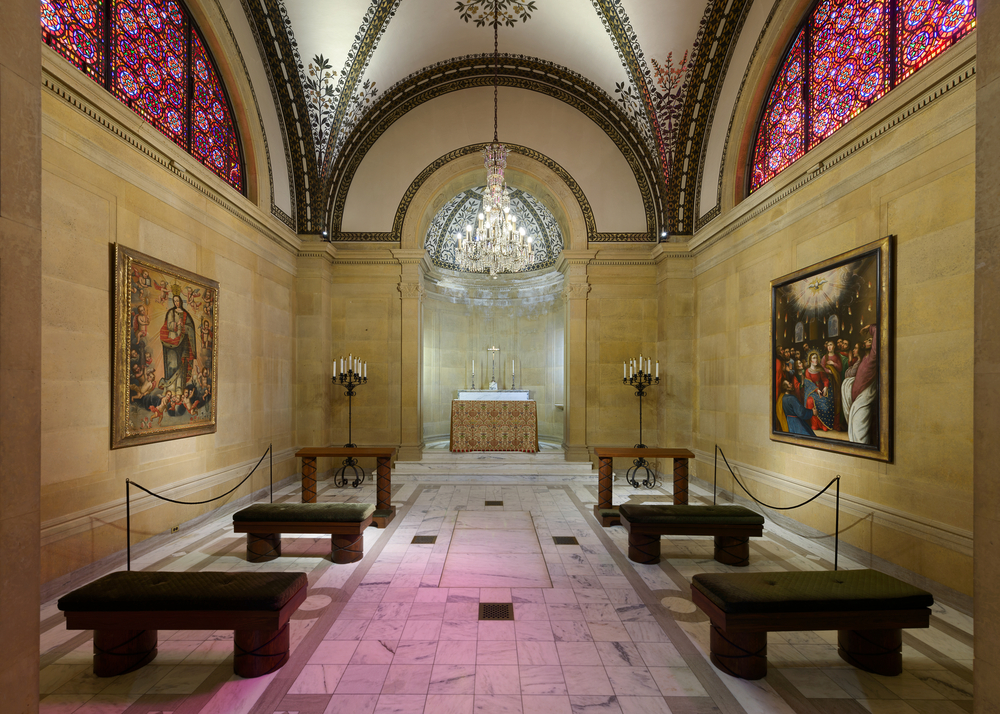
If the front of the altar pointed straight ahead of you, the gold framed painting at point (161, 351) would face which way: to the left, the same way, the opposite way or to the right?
to the left

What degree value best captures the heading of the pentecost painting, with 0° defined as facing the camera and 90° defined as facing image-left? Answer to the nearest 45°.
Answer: approximately 45°

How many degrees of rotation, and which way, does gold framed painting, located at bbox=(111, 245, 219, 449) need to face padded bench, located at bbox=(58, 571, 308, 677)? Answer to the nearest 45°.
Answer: approximately 45° to its right

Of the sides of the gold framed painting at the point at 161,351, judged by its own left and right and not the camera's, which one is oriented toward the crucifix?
left

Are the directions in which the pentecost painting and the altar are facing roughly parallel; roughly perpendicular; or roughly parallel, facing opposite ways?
roughly perpendicular

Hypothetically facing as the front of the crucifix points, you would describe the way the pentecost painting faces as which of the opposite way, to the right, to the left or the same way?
to the right

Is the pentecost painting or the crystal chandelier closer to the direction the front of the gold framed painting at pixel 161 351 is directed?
the pentecost painting

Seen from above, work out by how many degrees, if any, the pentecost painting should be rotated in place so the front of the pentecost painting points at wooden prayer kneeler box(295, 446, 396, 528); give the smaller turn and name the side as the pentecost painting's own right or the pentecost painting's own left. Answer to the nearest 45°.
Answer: approximately 45° to the pentecost painting's own right

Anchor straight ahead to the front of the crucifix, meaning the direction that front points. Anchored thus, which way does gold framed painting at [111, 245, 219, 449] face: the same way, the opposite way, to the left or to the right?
to the left
